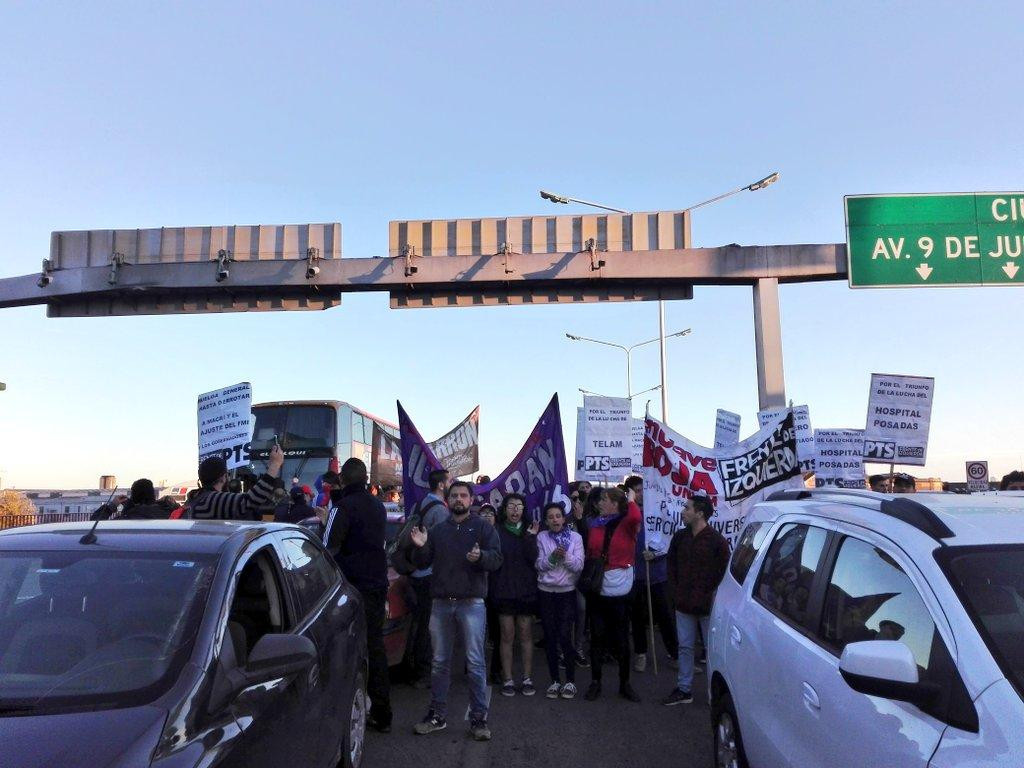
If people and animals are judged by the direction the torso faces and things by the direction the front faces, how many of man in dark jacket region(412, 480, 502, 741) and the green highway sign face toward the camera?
2

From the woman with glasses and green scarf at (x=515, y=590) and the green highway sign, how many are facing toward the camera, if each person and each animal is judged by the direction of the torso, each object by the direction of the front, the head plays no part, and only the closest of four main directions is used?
2

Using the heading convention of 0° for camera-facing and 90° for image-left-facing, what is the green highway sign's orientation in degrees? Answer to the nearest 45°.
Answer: approximately 0°

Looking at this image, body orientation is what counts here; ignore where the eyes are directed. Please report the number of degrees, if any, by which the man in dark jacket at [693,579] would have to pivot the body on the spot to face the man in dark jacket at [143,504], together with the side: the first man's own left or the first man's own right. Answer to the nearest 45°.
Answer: approximately 45° to the first man's own right

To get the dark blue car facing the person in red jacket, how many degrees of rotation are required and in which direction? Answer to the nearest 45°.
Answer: approximately 180°

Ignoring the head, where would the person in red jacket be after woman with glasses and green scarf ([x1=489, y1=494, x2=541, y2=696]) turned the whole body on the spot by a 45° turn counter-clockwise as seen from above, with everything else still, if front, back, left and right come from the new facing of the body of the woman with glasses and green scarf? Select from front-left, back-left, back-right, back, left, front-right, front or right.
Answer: front-left

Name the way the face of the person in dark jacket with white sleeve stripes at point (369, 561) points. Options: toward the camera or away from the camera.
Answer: away from the camera
